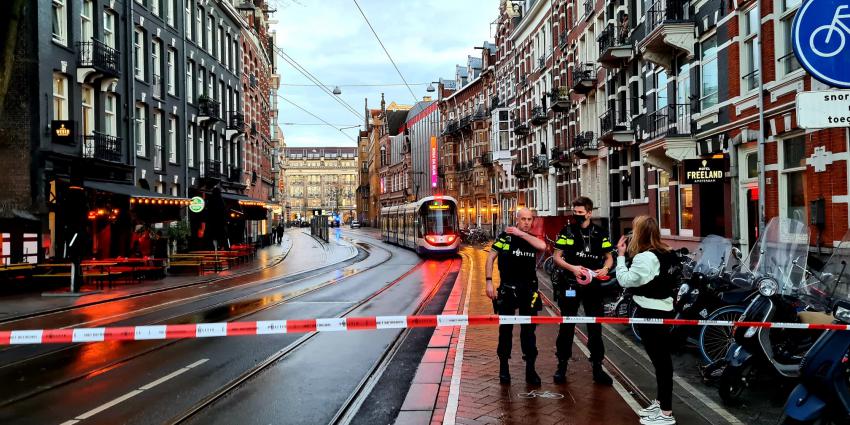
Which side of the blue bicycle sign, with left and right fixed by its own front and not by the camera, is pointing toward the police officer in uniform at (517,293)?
right

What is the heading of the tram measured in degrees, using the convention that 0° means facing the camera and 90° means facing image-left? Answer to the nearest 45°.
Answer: approximately 315°

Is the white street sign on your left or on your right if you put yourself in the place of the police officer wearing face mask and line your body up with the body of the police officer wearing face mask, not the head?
on your left

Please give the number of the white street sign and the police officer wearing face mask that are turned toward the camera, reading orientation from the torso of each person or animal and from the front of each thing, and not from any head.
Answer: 2

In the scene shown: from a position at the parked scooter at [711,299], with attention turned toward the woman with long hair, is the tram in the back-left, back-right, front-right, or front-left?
back-right

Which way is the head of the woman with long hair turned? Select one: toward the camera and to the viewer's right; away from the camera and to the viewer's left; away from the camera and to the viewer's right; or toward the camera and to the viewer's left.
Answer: away from the camera and to the viewer's left
